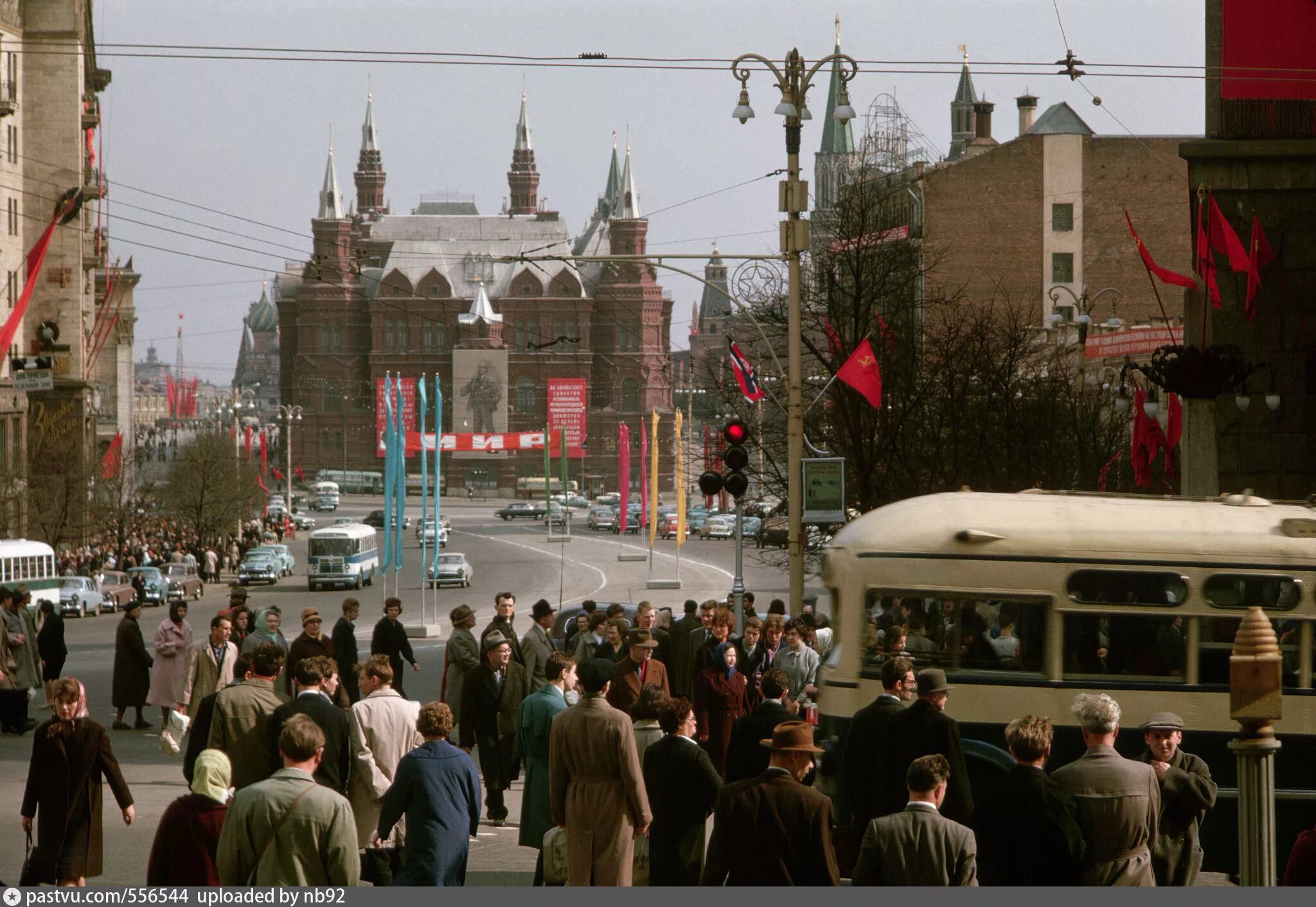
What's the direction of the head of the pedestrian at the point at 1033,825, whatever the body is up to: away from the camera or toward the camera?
away from the camera

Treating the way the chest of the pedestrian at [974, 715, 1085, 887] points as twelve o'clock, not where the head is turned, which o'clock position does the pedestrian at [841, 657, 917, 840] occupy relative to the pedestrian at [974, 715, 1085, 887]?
the pedestrian at [841, 657, 917, 840] is roughly at 11 o'clock from the pedestrian at [974, 715, 1085, 887].

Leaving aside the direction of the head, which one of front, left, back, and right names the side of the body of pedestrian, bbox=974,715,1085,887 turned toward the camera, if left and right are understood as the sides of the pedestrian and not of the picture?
back

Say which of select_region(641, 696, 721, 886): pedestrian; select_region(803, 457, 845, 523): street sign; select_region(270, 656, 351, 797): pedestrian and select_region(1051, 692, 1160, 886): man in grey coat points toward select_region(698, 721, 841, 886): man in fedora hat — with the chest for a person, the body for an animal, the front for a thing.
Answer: the street sign

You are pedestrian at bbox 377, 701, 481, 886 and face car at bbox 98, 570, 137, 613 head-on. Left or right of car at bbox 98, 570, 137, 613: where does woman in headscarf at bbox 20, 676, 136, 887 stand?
left

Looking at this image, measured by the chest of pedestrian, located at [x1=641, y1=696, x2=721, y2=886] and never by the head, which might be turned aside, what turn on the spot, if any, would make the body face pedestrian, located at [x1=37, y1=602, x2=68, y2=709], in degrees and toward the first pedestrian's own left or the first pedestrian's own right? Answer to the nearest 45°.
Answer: approximately 90° to the first pedestrian's own left

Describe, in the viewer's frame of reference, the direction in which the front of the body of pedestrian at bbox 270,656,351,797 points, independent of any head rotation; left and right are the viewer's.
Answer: facing away from the viewer and to the right of the viewer

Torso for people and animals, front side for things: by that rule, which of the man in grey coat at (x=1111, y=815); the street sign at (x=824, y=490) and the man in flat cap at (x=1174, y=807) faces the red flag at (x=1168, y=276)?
the man in grey coat

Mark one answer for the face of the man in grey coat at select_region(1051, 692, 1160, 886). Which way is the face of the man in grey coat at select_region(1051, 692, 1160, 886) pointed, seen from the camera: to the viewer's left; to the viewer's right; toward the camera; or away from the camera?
away from the camera
